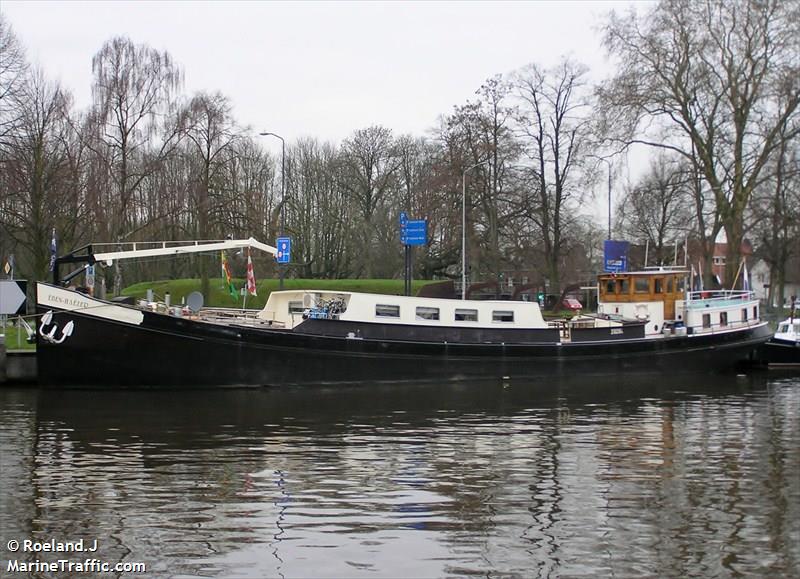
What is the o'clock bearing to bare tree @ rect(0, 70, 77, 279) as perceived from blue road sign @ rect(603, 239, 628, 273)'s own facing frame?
The bare tree is roughly at 2 o'clock from the blue road sign.

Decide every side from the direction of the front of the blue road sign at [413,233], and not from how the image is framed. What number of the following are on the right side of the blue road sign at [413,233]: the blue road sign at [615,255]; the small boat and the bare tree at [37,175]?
1

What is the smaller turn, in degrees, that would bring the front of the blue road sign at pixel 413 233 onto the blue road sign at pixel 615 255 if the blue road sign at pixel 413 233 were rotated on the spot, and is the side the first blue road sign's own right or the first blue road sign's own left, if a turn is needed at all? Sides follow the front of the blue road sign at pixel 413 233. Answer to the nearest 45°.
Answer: approximately 135° to the first blue road sign's own left

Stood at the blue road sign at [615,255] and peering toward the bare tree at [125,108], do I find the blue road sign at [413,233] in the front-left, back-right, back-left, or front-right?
front-left

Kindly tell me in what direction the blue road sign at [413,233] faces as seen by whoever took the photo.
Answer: facing the viewer

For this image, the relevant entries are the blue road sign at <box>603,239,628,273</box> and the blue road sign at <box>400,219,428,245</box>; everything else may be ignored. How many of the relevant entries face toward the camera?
2

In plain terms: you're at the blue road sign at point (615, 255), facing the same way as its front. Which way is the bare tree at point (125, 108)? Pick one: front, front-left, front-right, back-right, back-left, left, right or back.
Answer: right

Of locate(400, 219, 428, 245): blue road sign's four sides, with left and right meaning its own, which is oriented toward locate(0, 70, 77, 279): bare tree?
right

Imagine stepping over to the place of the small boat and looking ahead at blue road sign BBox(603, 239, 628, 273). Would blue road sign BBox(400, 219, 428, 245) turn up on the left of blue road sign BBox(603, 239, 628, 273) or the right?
left

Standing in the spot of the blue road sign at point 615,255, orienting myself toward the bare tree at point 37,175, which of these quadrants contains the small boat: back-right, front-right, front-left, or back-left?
back-left

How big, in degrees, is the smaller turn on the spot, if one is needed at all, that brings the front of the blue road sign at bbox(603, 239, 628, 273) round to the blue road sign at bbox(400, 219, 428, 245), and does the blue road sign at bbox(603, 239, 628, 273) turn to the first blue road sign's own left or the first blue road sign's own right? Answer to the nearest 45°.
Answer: approximately 45° to the first blue road sign's own right

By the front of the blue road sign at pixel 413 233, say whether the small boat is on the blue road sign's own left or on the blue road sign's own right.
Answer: on the blue road sign's own left

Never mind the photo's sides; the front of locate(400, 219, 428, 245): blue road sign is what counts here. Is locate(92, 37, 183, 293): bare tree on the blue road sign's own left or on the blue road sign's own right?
on the blue road sign's own right
